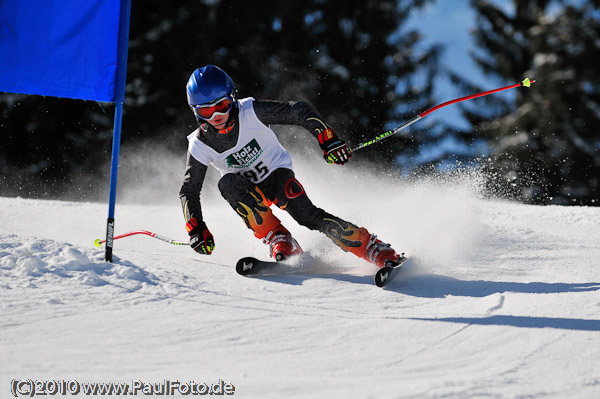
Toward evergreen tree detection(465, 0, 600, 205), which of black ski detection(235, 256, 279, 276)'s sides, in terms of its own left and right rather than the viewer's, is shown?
back

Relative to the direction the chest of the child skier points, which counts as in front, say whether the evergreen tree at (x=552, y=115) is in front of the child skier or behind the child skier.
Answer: behind

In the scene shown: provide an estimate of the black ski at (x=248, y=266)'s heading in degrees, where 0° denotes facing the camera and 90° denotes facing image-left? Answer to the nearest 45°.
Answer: approximately 45°
